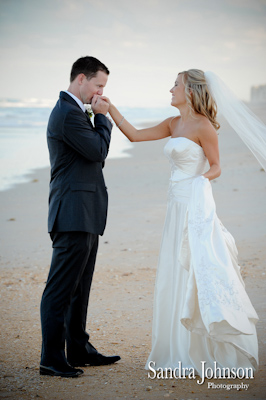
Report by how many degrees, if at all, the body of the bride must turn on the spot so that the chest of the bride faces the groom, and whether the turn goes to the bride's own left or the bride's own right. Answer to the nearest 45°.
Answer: approximately 45° to the bride's own right

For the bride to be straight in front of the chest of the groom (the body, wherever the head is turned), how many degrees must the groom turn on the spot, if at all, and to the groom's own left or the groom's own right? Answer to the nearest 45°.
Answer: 0° — they already face them

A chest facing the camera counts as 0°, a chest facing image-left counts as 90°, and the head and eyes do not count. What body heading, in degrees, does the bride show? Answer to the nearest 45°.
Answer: approximately 45°

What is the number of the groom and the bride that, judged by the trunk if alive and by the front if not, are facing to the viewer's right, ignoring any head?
1

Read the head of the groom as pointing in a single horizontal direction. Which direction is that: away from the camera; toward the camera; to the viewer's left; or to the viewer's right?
to the viewer's right

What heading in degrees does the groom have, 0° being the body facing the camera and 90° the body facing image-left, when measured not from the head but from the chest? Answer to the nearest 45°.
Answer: approximately 270°
